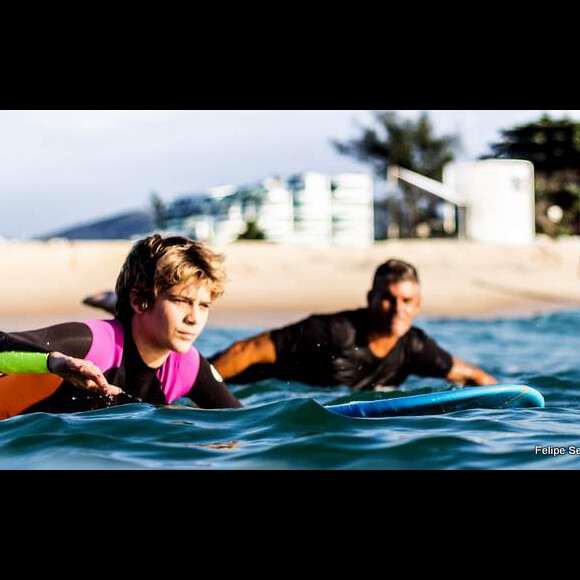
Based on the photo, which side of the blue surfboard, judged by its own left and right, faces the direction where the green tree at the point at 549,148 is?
left

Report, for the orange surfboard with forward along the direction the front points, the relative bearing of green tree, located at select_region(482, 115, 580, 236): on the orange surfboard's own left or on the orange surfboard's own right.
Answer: on the orange surfboard's own left

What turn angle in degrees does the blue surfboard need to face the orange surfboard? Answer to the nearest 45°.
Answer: approximately 180°

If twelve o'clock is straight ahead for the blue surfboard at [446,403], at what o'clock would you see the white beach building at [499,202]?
The white beach building is roughly at 9 o'clock from the blue surfboard.

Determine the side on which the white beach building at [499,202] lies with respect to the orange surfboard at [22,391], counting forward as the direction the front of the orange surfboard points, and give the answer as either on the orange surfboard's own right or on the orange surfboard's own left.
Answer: on the orange surfboard's own left

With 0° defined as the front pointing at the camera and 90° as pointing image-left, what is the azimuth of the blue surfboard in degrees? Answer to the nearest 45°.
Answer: approximately 270°
